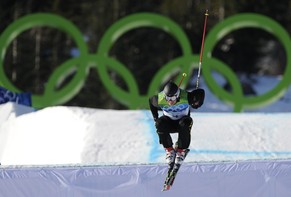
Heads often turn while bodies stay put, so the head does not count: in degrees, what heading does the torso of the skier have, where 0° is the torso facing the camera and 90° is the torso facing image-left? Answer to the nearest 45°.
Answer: approximately 0°

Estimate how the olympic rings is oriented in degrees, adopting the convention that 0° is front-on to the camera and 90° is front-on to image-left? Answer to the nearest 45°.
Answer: approximately 0°

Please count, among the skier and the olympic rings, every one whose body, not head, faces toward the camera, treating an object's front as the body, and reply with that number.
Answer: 2

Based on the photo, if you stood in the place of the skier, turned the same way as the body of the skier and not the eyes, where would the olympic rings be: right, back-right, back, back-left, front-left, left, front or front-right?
back

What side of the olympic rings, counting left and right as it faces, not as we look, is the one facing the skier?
front
